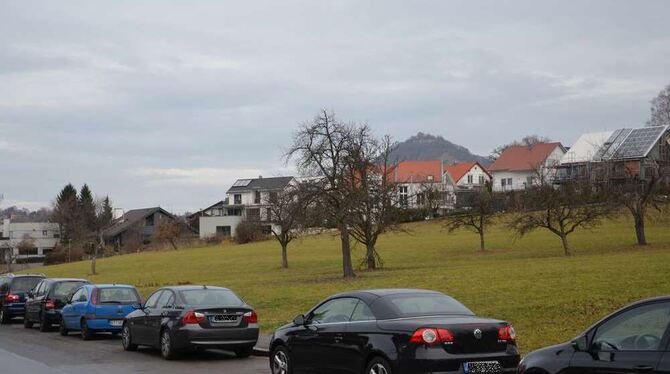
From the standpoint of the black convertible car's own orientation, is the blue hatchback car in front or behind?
in front

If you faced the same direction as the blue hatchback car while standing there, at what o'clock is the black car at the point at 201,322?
The black car is roughly at 7 o'clock from the blue hatchback car.

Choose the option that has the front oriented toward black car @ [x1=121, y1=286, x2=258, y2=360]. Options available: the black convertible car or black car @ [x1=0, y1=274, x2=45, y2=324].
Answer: the black convertible car

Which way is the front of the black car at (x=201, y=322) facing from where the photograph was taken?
facing away from the viewer and to the left of the viewer

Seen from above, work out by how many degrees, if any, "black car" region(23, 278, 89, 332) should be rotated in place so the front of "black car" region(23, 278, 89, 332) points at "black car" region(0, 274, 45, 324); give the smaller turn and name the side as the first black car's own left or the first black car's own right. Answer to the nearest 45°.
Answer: approximately 45° to the first black car's own right

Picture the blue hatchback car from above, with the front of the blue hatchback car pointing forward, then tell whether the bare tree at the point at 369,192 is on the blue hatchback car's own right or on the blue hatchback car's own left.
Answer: on the blue hatchback car's own right

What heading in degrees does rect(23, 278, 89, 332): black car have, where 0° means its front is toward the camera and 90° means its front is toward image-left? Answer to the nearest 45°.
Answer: approximately 135°

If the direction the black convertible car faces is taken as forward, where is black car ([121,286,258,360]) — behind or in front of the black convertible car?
in front

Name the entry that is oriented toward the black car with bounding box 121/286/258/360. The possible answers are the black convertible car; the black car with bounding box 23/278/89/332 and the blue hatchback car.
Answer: the black convertible car

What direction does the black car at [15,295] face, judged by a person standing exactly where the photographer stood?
facing away from the viewer and to the left of the viewer

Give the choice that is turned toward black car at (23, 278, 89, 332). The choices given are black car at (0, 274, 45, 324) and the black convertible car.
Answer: the black convertible car

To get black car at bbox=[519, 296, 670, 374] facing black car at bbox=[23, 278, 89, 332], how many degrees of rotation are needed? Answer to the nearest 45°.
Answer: approximately 45° to its right

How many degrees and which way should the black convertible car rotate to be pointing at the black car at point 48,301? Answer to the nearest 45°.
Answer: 0° — it already faces it

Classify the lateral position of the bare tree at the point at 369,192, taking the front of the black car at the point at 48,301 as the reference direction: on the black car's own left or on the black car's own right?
on the black car's own right
